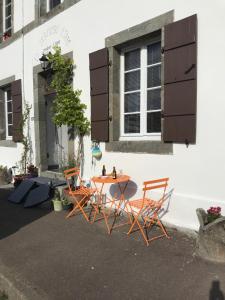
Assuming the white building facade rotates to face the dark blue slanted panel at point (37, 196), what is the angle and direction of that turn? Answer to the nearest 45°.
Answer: approximately 90° to its right

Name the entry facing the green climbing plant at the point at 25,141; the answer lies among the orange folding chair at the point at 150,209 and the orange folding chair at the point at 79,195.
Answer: the orange folding chair at the point at 150,209

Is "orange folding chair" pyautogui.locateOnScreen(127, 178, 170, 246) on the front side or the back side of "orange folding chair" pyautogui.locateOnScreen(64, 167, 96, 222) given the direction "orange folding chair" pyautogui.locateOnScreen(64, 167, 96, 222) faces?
on the front side

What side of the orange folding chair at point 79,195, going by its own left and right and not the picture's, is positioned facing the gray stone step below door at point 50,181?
back

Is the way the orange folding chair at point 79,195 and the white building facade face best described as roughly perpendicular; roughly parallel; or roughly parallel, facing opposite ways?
roughly perpendicular

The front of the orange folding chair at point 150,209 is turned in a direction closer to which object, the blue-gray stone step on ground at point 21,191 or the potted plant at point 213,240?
the blue-gray stone step on ground

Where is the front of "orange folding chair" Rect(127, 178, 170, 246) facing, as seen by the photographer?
facing away from the viewer and to the left of the viewer

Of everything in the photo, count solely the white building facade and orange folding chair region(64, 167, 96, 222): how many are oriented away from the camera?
0

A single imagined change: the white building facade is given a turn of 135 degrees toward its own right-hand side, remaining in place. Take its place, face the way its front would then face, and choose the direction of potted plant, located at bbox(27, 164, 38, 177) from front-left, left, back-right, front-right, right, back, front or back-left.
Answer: front-left

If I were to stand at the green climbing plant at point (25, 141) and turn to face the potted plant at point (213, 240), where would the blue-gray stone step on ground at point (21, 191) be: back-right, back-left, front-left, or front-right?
front-right

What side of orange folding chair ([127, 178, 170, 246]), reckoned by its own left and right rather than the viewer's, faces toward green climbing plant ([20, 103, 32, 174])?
front

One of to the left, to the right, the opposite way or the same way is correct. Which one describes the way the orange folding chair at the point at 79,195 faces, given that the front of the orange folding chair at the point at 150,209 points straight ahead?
the opposite way

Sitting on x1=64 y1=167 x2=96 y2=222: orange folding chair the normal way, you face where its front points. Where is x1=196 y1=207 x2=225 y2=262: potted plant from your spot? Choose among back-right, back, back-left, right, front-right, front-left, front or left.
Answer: front

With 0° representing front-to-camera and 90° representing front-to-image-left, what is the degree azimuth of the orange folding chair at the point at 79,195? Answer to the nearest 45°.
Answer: approximately 315°

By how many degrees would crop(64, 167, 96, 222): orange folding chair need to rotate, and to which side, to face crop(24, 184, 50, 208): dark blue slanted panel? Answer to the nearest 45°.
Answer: approximately 180°

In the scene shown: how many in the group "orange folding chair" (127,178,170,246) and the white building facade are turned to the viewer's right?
0
